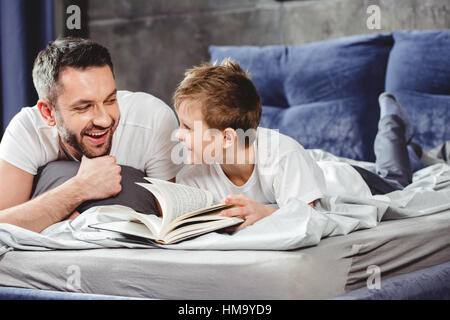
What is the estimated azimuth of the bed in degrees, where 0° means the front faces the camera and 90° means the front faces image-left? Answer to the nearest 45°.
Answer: approximately 45°
